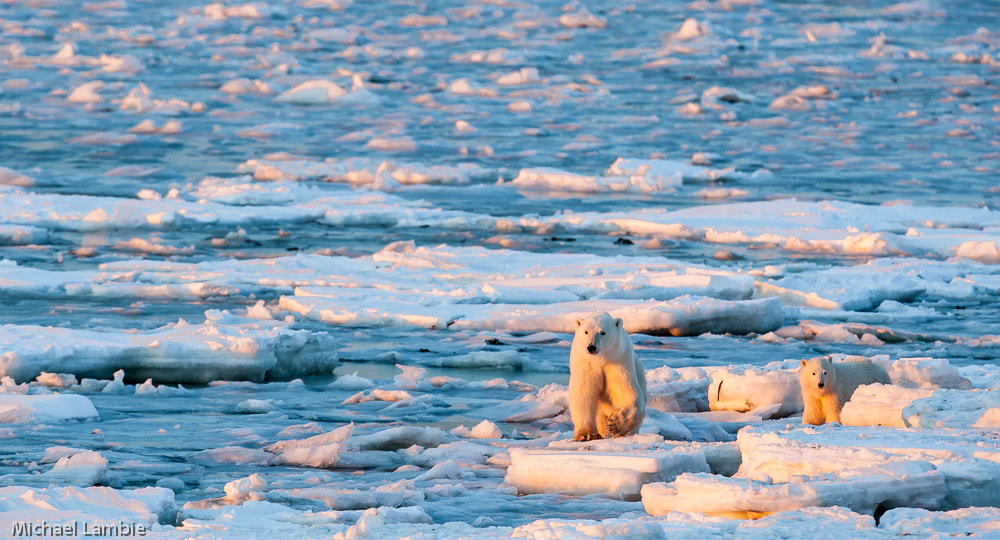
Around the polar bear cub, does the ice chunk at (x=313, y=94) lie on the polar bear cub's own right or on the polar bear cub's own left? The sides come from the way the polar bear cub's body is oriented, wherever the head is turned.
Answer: on the polar bear cub's own right

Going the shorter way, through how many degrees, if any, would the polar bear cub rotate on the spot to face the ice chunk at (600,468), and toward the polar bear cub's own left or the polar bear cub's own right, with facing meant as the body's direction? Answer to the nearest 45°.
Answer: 0° — it already faces it

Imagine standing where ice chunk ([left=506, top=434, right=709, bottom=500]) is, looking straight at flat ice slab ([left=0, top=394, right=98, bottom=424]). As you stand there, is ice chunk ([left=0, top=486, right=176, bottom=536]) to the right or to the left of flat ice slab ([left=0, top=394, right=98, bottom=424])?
left

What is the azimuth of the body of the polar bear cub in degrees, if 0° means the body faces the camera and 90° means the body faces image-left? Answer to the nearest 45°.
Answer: approximately 45°

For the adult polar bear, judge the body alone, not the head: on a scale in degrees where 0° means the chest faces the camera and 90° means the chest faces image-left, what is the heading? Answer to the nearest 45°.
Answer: approximately 0°

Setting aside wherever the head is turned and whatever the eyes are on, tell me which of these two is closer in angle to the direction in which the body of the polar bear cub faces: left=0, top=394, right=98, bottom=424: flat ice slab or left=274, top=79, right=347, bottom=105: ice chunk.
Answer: the flat ice slab

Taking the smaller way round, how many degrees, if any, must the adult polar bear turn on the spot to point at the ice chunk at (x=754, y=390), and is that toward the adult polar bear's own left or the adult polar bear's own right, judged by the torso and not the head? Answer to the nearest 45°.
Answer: approximately 135° to the adult polar bear's own left
